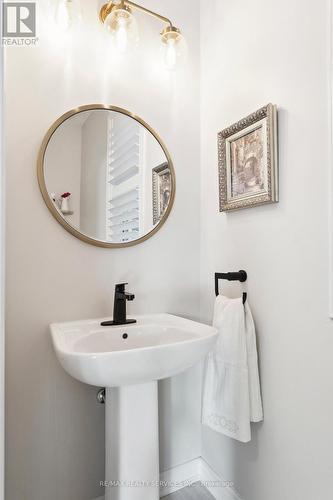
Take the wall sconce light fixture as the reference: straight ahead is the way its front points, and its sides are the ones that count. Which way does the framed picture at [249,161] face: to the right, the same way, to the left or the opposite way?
to the right

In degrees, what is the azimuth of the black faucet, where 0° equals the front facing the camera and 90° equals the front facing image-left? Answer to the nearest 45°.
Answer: approximately 315°

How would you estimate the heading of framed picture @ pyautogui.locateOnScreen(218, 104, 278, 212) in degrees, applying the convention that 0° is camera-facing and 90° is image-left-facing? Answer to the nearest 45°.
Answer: approximately 45°

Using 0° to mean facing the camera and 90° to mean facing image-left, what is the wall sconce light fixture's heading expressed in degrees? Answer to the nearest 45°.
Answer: approximately 315°
